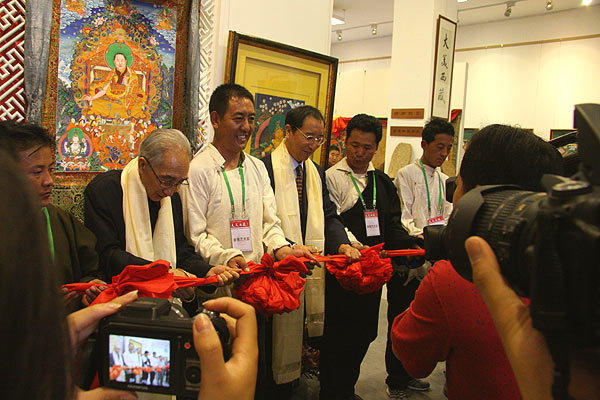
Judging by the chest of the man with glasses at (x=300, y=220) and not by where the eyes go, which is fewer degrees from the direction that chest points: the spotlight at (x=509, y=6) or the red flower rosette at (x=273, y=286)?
the red flower rosette

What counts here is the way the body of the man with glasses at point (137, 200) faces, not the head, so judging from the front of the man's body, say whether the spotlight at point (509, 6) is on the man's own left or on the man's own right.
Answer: on the man's own left

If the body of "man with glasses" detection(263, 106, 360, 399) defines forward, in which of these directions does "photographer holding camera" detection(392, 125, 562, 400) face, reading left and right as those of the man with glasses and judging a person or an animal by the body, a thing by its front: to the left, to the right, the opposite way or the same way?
the opposite way

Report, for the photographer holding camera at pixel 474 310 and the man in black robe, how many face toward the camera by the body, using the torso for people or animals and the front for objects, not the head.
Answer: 1

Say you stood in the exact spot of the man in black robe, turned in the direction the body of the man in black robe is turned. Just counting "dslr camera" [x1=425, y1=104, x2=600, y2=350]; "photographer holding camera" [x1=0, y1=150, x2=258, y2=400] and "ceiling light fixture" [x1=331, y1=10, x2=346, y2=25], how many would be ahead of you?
2

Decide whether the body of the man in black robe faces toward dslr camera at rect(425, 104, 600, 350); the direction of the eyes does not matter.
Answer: yes

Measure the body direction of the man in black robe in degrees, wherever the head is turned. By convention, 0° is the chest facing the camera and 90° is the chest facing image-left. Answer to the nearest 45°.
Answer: approximately 0°

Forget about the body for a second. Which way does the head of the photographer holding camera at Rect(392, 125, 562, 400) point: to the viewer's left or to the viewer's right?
to the viewer's left

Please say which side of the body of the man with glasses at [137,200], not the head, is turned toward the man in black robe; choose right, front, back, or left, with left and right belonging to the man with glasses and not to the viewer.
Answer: left

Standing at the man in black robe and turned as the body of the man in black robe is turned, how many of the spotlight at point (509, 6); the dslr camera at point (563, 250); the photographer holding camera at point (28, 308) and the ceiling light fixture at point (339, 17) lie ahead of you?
2

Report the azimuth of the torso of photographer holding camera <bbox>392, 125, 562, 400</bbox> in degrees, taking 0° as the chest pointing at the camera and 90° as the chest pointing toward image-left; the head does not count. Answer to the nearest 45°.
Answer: approximately 135°
